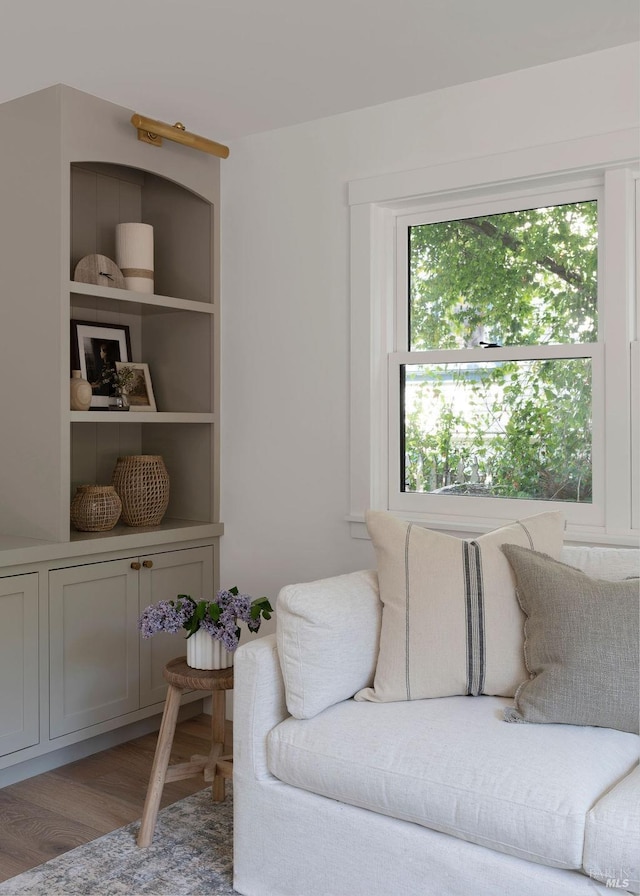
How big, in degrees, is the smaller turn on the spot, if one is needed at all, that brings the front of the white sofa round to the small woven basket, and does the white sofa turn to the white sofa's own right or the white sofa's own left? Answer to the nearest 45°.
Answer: approximately 90° to the white sofa's own right

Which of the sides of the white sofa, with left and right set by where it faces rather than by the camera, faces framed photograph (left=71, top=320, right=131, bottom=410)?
right

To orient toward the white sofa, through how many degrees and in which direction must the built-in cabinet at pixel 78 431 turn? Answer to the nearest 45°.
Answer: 0° — it already faces it

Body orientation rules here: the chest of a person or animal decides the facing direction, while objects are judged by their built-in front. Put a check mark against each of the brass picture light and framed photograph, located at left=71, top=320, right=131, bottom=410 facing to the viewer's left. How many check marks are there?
0

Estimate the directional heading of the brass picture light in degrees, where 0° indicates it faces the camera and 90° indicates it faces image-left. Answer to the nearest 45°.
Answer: approximately 315°

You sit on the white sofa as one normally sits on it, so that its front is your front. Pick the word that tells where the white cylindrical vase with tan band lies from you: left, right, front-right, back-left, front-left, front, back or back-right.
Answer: right

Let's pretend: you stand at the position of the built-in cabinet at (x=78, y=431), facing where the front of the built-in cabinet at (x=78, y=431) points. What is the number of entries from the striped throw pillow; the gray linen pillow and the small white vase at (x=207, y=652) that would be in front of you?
3

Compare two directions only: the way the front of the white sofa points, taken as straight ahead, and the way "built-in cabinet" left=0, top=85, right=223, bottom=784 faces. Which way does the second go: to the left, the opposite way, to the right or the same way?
to the left

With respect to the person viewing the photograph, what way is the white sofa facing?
facing the viewer and to the left of the viewer

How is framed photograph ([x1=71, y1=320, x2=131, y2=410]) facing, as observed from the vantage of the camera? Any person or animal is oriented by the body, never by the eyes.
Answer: facing the viewer and to the right of the viewer
